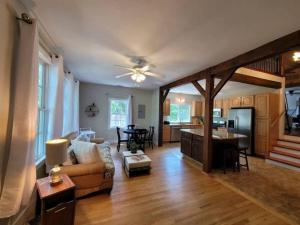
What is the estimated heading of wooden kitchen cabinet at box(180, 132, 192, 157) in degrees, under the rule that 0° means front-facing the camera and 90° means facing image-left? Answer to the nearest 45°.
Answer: approximately 45°

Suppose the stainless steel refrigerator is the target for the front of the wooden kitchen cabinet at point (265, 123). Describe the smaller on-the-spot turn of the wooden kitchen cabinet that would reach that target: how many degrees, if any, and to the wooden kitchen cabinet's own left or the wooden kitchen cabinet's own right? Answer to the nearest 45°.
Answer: approximately 45° to the wooden kitchen cabinet's own right

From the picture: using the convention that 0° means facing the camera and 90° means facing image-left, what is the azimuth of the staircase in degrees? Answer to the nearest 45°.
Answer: approximately 45°

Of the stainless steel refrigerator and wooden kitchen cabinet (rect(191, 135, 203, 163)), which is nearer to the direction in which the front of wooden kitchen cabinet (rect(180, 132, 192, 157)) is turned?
the wooden kitchen cabinet

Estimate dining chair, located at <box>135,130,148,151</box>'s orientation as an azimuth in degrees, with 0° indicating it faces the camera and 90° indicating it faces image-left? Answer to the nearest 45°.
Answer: approximately 135°

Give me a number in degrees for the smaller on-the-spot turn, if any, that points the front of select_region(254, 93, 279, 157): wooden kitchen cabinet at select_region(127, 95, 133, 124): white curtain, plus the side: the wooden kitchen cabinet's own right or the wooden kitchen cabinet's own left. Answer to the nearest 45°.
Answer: approximately 45° to the wooden kitchen cabinet's own right

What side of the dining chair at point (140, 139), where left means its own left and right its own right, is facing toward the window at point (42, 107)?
left

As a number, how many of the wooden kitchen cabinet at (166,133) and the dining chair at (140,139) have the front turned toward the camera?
1

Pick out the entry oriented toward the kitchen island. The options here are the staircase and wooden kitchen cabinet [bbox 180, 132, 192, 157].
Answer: the staircase

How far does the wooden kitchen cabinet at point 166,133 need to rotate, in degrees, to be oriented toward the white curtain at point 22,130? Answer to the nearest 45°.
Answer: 0° — it already faces it

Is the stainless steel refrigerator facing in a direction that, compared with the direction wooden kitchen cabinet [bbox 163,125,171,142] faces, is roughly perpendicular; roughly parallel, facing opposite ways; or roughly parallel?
roughly perpendicular
